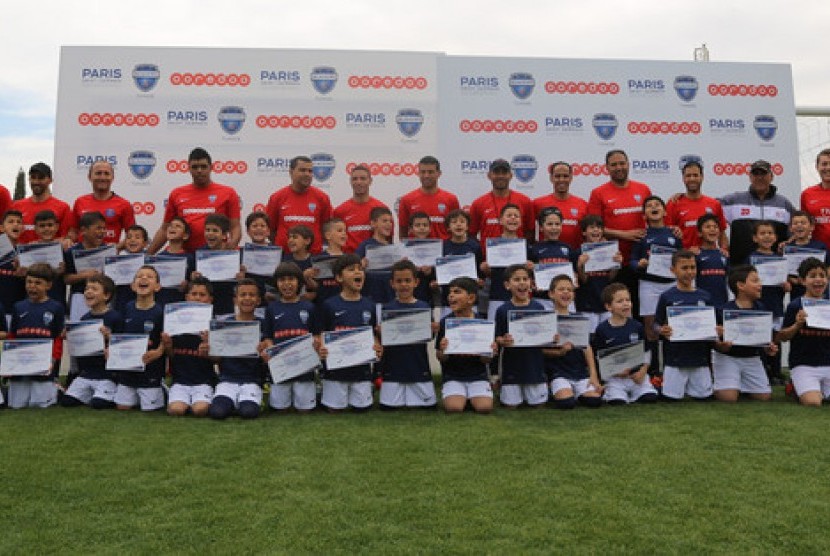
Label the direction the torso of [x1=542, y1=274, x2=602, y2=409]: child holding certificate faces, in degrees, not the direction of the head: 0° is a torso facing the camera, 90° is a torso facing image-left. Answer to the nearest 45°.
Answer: approximately 0°

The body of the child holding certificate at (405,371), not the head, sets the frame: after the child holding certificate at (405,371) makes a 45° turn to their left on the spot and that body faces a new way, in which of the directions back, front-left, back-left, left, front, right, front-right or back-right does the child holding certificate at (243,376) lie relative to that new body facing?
back-right

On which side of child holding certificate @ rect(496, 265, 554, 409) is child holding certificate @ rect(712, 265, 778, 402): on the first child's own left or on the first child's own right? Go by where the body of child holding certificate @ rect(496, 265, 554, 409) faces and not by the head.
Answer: on the first child's own left

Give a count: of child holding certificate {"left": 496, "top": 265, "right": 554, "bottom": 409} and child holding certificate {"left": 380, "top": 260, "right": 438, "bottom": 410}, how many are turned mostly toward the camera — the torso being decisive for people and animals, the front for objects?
2

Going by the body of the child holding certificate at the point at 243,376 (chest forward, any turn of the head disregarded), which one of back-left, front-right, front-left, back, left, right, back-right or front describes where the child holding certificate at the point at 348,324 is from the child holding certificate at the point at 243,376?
left

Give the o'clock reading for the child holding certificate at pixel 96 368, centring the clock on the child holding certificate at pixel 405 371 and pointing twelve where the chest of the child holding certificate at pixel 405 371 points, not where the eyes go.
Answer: the child holding certificate at pixel 96 368 is roughly at 3 o'clock from the child holding certificate at pixel 405 371.

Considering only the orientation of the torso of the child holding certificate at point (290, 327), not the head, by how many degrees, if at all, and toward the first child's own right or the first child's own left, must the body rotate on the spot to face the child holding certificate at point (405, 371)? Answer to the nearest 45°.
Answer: approximately 90° to the first child's own left

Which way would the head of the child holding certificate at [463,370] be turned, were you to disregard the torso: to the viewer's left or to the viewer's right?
to the viewer's left

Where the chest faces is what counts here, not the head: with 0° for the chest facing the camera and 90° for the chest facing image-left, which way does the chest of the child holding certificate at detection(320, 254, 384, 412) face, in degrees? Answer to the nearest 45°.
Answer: approximately 0°

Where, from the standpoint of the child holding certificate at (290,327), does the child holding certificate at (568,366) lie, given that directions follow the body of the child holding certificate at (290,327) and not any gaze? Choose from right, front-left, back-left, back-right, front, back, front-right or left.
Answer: left

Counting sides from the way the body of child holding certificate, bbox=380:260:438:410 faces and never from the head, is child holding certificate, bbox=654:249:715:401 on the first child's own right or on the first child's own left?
on the first child's own left
